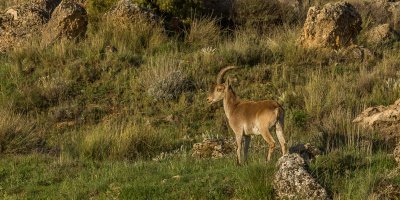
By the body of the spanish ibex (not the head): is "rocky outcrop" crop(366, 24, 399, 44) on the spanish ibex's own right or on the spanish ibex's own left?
on the spanish ibex's own right

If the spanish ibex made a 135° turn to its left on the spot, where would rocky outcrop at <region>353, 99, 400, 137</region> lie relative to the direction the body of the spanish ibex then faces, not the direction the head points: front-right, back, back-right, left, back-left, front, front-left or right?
left

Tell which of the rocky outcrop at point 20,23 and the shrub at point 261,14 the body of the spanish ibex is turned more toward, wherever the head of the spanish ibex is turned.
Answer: the rocky outcrop

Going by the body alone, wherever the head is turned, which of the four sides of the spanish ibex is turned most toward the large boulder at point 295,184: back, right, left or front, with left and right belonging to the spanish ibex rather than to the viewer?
left

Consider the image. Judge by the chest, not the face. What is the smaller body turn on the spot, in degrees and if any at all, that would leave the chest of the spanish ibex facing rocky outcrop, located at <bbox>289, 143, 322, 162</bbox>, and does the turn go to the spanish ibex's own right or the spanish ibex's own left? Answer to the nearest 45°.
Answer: approximately 180°

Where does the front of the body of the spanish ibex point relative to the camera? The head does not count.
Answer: to the viewer's left

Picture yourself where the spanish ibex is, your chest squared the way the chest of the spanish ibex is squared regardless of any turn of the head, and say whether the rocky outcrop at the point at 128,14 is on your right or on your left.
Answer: on your right

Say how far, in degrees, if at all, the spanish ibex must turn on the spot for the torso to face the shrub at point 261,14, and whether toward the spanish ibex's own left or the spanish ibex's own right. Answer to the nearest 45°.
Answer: approximately 90° to the spanish ibex's own right
